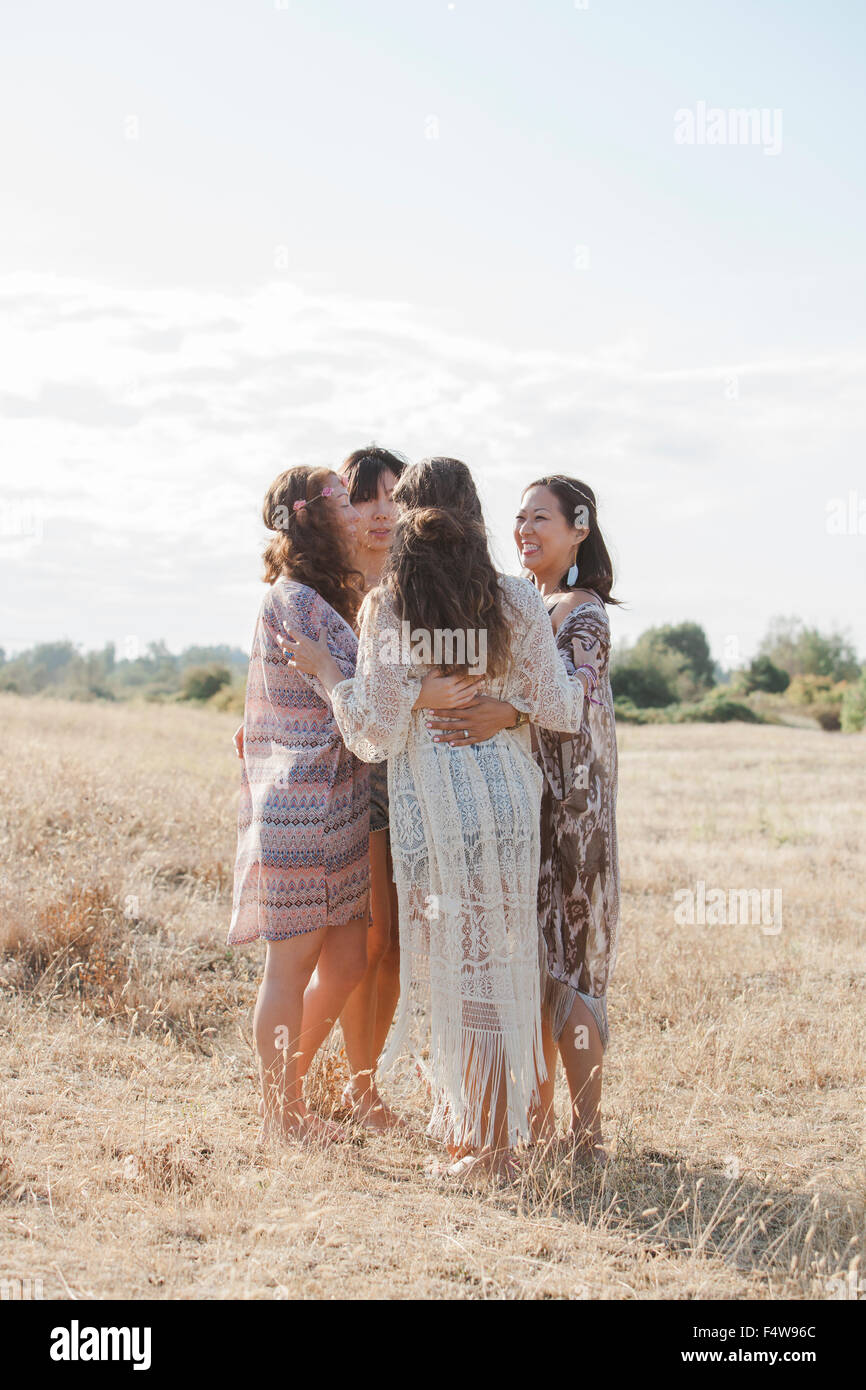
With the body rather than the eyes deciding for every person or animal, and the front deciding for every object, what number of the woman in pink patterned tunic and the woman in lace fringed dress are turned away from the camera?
1

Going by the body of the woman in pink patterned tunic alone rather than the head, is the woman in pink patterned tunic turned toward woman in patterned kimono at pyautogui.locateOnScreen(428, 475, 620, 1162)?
yes

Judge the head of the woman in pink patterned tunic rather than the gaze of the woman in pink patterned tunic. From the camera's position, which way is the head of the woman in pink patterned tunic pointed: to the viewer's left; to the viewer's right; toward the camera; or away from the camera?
to the viewer's right

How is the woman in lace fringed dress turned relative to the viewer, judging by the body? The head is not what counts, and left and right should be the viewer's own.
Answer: facing away from the viewer

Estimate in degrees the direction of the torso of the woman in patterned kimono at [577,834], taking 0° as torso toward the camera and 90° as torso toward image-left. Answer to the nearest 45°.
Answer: approximately 90°

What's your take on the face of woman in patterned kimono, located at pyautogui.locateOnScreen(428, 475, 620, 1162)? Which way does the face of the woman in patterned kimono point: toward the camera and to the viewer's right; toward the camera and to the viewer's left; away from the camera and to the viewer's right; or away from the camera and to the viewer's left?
toward the camera and to the viewer's left

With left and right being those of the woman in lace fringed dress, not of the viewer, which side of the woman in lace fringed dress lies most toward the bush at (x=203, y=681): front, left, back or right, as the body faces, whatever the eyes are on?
front

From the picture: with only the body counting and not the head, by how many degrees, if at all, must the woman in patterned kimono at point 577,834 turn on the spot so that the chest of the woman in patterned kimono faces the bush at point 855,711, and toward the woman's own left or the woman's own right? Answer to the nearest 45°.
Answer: approximately 90° to the woman's own right

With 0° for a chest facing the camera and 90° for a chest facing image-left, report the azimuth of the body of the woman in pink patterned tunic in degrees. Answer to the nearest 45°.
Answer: approximately 270°

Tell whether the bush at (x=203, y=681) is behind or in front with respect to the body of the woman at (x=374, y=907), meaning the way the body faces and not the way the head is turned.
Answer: behind

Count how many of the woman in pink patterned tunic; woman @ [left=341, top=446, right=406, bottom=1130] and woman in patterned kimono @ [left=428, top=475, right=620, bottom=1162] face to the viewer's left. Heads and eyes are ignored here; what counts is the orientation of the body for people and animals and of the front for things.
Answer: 1

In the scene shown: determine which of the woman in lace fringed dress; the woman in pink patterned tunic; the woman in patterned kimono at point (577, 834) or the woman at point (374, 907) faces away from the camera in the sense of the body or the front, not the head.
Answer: the woman in lace fringed dress
